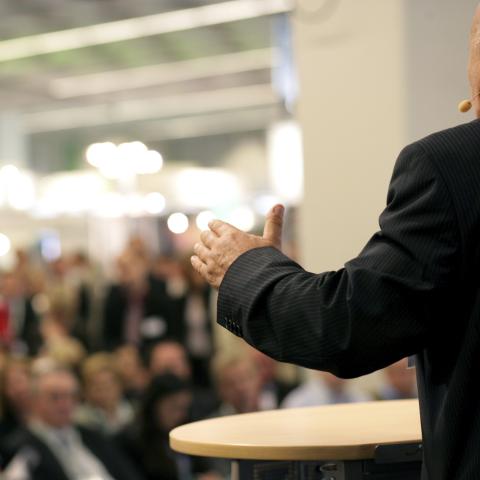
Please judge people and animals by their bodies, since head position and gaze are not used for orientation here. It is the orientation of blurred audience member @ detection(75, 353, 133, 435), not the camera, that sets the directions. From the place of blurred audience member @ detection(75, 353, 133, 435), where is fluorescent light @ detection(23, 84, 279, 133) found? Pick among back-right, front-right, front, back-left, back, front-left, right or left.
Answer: back

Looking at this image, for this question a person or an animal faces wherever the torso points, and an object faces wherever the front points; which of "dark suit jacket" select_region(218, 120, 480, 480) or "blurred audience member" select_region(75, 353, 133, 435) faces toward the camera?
the blurred audience member

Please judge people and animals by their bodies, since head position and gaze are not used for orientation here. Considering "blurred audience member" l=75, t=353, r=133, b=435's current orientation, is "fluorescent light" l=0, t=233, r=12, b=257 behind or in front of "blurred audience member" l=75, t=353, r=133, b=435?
behind

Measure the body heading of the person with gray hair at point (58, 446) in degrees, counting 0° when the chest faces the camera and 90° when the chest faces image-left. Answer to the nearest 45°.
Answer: approximately 315°

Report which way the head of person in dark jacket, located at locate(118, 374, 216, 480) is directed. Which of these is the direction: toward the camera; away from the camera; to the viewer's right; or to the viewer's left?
toward the camera

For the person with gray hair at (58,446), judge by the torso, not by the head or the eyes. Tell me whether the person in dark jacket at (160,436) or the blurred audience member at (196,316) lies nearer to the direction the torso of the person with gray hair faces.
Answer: the person in dark jacket

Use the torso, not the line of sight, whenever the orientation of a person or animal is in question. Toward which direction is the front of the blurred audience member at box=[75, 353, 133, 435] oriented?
toward the camera

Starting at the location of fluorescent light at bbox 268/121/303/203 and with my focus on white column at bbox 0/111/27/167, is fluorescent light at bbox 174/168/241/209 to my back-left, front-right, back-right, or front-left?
front-right

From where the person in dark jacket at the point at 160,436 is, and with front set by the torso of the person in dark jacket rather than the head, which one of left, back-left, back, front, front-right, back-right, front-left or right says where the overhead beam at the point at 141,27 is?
back-left

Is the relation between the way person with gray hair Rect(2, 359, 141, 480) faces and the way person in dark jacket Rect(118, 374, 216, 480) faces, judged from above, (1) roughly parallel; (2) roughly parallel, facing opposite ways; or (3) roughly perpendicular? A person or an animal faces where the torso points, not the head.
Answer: roughly parallel

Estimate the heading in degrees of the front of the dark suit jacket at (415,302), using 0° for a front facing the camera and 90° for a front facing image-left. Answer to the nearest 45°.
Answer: approximately 135°

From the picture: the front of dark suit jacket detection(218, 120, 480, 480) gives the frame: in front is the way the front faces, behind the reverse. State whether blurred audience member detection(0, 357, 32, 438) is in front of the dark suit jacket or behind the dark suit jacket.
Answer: in front

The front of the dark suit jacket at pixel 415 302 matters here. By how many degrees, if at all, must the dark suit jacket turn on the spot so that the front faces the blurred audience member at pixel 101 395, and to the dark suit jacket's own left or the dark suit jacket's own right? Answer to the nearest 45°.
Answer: approximately 45° to the dark suit jacket's own right

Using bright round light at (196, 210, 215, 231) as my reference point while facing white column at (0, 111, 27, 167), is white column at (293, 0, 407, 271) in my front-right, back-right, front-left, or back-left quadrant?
back-left

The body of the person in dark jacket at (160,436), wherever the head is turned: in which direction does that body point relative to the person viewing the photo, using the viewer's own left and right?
facing the viewer and to the right of the viewer

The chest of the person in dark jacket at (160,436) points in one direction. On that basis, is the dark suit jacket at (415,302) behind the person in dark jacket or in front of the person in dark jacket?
in front

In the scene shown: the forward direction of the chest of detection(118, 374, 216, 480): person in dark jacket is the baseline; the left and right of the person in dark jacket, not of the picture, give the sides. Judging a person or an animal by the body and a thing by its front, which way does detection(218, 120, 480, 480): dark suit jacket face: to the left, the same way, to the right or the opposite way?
the opposite way

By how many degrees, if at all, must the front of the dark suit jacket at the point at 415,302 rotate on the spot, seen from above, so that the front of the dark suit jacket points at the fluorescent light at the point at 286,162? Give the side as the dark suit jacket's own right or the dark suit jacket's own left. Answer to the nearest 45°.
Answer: approximately 45° to the dark suit jacket's own right

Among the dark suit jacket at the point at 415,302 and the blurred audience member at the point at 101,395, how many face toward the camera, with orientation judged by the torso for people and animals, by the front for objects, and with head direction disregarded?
1
